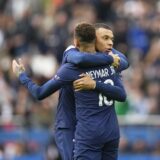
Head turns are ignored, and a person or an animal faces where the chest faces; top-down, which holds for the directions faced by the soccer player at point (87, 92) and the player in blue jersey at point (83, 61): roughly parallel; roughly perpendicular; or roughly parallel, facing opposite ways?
roughly parallel, facing opposite ways
